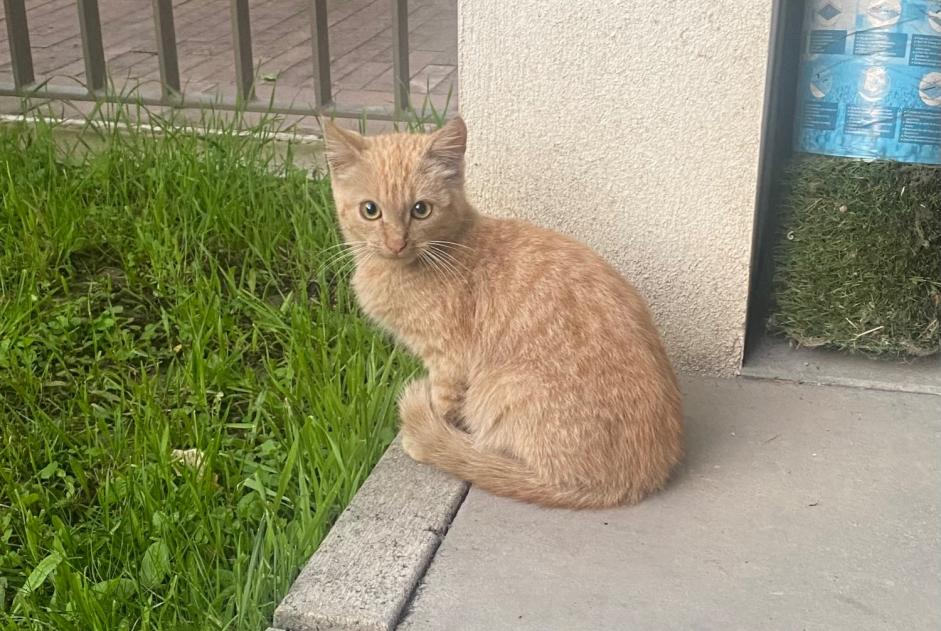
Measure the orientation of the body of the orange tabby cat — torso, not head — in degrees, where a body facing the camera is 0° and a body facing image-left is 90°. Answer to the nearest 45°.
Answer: approximately 90°

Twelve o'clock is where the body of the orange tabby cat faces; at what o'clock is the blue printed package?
The blue printed package is roughly at 5 o'clock from the orange tabby cat.
